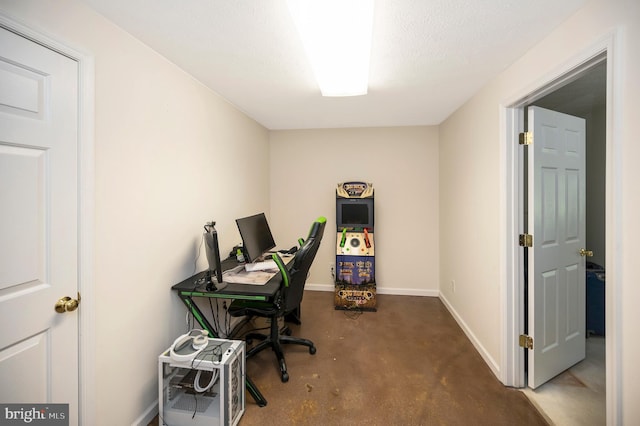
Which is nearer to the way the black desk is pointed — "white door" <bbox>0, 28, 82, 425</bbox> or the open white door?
the open white door

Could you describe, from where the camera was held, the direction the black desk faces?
facing to the right of the viewer

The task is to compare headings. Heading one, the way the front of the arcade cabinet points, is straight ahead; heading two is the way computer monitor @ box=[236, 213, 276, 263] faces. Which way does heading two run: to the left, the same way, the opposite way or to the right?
to the left

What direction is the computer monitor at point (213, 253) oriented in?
to the viewer's right

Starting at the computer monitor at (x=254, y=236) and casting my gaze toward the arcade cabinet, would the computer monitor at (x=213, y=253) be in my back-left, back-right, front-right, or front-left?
back-right

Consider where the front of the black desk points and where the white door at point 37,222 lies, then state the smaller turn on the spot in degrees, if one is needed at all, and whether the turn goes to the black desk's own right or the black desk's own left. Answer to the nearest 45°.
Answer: approximately 135° to the black desk's own right

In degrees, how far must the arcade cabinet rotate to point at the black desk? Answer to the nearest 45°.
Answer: approximately 45° to its right

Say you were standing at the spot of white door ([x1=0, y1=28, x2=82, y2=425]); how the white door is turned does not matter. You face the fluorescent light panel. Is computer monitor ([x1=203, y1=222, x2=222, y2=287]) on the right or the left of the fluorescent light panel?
left

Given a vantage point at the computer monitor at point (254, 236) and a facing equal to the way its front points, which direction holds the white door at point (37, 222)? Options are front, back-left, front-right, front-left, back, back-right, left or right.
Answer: right

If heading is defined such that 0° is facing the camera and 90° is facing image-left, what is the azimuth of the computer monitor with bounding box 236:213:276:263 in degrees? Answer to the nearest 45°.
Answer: approximately 315°
